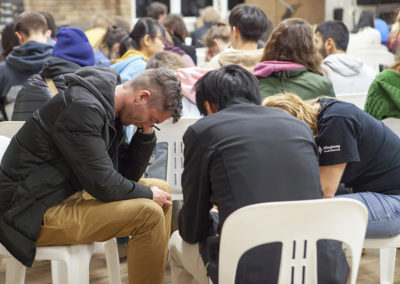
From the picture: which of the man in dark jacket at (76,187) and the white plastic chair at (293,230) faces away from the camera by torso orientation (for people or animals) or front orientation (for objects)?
the white plastic chair

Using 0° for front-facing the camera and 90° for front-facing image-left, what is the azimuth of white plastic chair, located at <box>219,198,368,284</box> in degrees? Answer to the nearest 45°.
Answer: approximately 180°

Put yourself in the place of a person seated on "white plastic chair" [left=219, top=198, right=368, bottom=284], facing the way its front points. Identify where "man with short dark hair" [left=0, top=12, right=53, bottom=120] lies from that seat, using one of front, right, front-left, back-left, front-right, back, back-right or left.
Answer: front-left

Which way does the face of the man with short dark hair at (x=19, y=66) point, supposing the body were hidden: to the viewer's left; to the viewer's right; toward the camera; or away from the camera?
away from the camera

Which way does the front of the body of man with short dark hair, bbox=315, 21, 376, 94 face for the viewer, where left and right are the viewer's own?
facing away from the viewer and to the left of the viewer

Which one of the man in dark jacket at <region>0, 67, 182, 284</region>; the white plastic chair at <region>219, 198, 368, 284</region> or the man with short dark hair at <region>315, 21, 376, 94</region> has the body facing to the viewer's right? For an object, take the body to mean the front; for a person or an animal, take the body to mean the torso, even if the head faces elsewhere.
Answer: the man in dark jacket

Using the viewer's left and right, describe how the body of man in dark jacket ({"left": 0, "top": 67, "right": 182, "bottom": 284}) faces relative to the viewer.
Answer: facing to the right of the viewer

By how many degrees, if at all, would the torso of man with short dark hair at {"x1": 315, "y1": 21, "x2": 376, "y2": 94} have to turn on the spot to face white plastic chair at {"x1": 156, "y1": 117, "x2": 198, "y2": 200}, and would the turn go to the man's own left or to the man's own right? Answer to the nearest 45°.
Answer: approximately 90° to the man's own left

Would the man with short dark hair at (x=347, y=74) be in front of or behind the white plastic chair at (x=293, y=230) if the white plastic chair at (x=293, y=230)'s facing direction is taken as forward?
in front

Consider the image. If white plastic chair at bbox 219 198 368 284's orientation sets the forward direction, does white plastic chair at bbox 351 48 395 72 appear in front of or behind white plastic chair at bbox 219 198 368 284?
in front

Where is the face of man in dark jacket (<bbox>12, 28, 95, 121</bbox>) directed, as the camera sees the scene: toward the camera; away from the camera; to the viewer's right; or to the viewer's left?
away from the camera

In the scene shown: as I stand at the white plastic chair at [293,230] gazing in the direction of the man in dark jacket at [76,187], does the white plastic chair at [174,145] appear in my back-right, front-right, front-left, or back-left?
front-right

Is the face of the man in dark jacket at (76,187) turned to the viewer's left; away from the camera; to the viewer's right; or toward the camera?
to the viewer's right

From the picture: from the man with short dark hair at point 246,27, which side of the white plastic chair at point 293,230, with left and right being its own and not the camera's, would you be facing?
front

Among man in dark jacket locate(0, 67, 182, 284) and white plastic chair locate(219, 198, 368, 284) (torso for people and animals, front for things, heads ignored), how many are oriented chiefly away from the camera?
1
